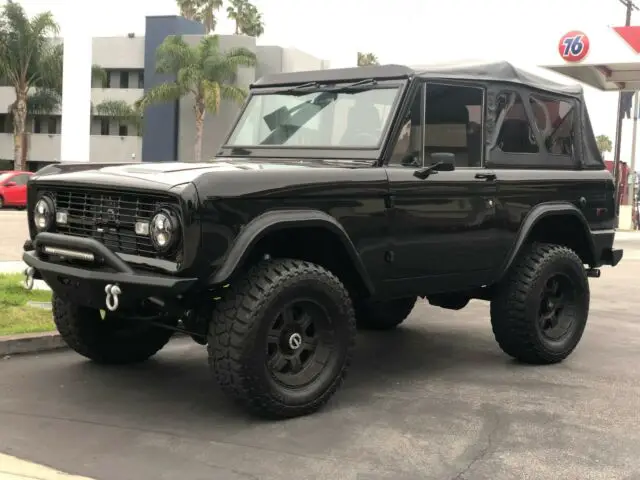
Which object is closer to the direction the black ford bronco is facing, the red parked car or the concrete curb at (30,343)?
the concrete curb

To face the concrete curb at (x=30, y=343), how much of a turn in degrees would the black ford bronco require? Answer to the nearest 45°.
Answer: approximately 90° to its right

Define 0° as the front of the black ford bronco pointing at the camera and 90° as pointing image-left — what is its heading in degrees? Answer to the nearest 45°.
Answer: approximately 45°

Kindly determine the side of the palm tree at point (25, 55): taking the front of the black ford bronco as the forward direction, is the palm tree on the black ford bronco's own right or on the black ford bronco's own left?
on the black ford bronco's own right

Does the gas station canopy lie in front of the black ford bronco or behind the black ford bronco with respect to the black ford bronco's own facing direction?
behind

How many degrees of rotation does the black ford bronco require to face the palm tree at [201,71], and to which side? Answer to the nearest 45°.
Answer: approximately 135° to its right

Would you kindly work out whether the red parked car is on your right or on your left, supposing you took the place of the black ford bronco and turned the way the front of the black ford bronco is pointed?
on your right
